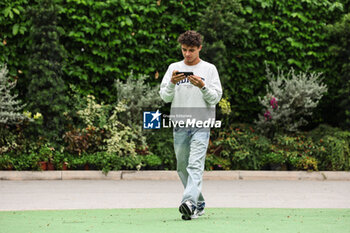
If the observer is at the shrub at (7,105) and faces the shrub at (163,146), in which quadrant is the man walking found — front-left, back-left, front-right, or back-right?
front-right

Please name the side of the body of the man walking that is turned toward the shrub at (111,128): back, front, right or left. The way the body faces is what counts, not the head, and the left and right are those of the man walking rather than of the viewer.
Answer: back

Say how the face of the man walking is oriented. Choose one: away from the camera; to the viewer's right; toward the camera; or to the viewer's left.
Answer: toward the camera

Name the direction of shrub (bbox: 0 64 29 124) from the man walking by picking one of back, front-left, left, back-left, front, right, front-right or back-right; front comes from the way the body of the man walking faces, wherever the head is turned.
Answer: back-right

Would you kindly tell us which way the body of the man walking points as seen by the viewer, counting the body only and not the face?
toward the camera

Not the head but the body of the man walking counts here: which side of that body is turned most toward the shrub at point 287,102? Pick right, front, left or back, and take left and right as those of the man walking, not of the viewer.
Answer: back

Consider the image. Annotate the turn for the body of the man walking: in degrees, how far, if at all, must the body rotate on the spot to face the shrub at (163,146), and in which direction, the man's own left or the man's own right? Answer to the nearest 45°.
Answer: approximately 180°
